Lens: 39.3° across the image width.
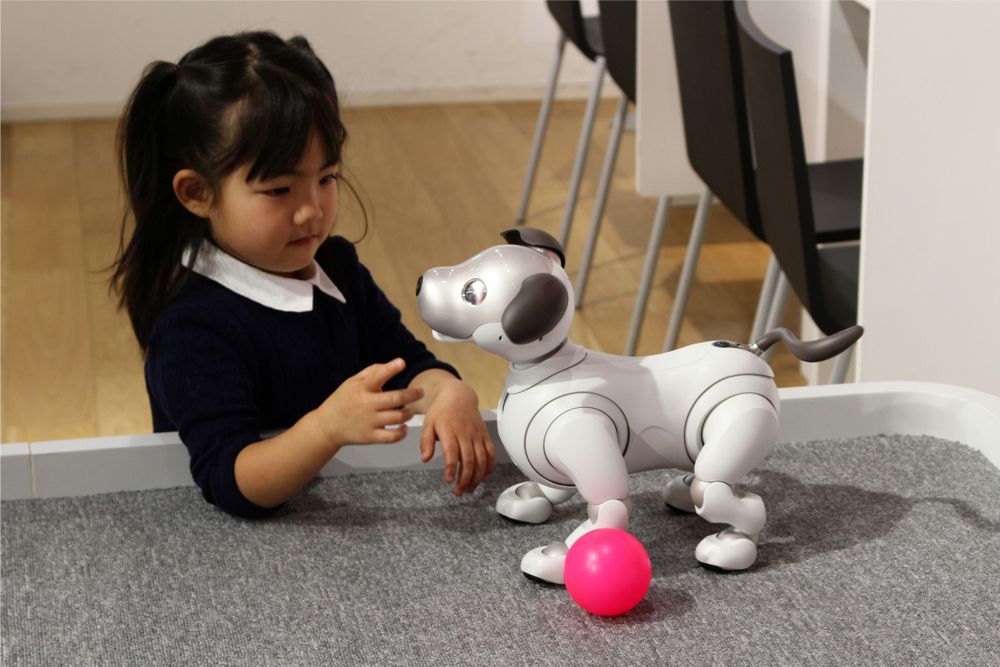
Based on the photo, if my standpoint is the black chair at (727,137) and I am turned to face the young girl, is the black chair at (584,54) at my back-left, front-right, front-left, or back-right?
back-right

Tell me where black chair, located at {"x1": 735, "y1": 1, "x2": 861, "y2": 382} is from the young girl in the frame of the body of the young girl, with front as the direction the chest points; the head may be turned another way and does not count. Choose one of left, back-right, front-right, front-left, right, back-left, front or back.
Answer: left

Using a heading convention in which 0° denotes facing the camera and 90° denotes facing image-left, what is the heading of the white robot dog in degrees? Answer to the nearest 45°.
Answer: approximately 90°

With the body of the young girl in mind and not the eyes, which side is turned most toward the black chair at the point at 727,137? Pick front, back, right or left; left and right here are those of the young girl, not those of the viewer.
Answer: left

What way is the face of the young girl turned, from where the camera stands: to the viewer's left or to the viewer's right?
to the viewer's right

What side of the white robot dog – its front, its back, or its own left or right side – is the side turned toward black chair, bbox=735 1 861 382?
right

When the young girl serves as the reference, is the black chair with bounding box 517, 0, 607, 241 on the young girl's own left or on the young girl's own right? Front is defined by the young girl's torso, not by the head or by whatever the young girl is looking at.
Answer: on the young girl's own left

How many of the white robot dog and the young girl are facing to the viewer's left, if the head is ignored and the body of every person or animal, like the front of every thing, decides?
1
